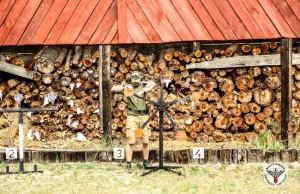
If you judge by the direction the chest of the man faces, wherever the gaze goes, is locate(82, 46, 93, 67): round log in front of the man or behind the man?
behind

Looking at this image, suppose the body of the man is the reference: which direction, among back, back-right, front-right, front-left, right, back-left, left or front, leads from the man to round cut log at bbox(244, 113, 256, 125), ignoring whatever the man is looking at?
back-left

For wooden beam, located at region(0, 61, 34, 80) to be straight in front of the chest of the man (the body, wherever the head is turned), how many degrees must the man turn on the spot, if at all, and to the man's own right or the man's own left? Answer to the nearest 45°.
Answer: approximately 135° to the man's own right

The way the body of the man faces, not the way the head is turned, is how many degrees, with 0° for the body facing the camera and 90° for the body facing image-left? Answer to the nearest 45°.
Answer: approximately 0°

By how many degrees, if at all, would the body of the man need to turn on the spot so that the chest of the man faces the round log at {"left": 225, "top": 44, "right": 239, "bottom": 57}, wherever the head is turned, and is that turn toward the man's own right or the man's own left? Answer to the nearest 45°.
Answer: approximately 135° to the man's own left

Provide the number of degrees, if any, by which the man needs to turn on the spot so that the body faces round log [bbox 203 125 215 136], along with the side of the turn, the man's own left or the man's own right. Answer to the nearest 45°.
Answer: approximately 135° to the man's own left

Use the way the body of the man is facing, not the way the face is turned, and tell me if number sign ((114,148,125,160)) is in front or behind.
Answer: behind

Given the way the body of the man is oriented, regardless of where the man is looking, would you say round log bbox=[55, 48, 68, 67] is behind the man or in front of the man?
behind
